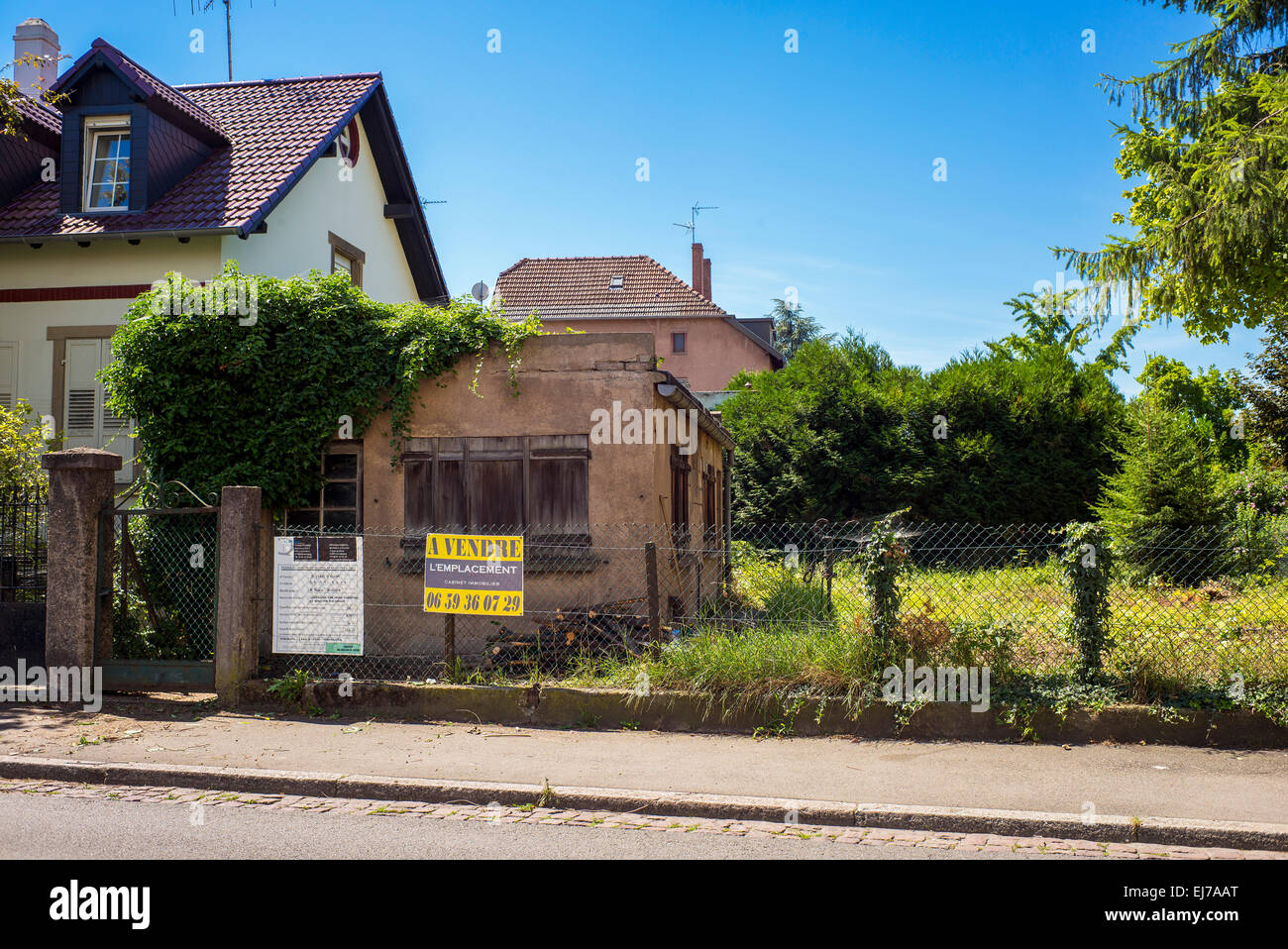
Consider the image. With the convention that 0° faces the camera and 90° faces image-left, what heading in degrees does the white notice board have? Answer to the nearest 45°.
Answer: approximately 0°

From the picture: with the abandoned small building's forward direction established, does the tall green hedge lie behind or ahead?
behind

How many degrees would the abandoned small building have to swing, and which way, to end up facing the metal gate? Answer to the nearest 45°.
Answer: approximately 90° to its right

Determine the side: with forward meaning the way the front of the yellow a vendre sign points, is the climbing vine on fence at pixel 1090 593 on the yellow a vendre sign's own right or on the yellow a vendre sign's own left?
on the yellow a vendre sign's own left

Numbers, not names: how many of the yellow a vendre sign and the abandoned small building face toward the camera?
2

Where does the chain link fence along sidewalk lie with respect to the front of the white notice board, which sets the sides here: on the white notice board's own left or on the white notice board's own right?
on the white notice board's own left

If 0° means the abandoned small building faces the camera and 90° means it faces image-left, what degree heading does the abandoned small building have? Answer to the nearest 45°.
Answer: approximately 0°

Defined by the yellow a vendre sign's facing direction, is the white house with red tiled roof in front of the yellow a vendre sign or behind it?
behind

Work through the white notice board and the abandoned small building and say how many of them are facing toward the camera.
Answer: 2
